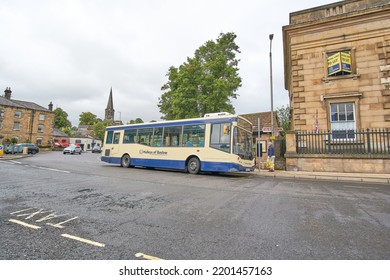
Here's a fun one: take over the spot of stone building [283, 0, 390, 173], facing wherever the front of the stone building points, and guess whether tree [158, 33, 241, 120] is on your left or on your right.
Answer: on your right

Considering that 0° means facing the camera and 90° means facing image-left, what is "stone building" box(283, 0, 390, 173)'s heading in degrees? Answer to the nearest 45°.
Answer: approximately 0°

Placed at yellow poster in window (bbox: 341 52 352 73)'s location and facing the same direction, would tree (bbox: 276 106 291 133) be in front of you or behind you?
behind

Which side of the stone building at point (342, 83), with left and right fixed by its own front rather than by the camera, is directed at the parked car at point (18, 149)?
right

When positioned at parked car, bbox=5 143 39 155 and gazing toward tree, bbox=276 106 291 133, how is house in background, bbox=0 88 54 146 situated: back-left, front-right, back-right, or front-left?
back-left

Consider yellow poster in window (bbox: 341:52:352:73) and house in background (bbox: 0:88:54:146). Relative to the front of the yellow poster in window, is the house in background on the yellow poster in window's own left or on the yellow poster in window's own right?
on the yellow poster in window's own right
